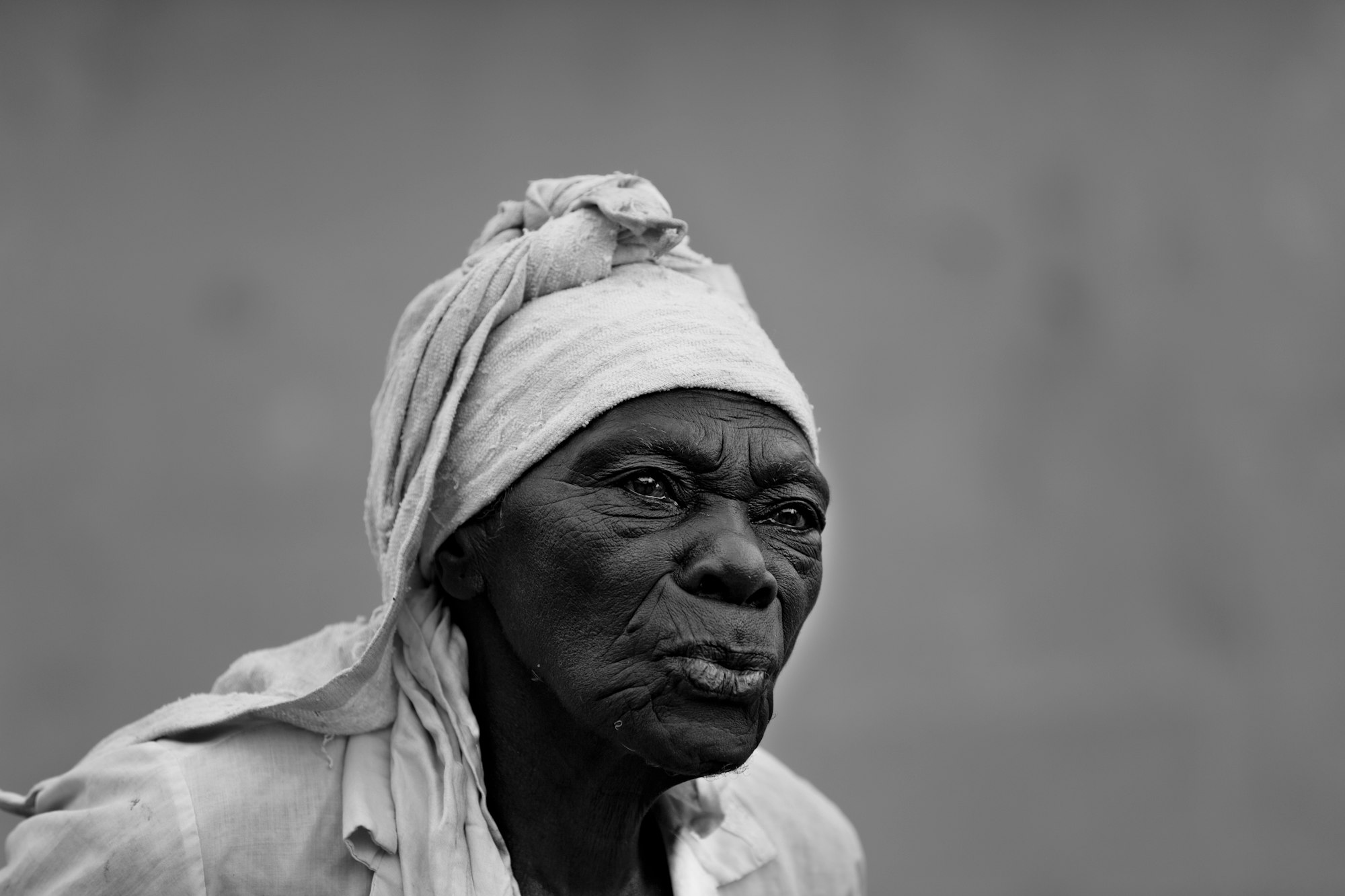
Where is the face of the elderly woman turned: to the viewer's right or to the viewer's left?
to the viewer's right

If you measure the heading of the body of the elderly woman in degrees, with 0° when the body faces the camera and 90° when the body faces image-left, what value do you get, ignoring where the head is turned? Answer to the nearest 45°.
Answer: approximately 315°
